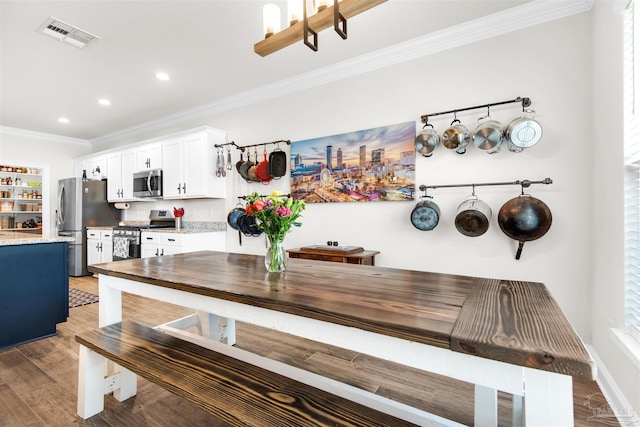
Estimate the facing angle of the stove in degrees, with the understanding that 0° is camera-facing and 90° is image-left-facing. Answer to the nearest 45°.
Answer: approximately 45°

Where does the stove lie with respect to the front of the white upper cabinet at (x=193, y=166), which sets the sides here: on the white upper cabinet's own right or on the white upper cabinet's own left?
on the white upper cabinet's own right

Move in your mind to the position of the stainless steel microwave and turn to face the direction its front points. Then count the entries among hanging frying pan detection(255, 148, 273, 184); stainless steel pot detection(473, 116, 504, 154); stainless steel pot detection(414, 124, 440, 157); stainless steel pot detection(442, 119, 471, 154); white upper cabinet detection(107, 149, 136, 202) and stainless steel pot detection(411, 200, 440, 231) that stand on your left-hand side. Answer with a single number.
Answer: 5

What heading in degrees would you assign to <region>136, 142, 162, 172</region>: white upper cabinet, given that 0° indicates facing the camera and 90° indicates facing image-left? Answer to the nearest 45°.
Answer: approximately 45°

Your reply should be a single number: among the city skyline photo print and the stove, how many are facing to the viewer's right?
0

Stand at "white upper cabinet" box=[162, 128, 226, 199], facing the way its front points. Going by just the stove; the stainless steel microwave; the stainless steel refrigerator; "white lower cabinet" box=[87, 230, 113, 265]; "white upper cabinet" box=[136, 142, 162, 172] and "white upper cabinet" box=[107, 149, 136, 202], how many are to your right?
6

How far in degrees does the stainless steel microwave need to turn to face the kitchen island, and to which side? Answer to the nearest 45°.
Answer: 0° — it already faces it

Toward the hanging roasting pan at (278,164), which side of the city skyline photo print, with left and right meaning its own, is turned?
right

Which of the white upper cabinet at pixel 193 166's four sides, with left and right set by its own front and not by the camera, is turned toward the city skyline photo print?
left

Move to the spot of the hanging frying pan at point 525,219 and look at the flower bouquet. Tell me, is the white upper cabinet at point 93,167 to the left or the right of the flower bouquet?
right
